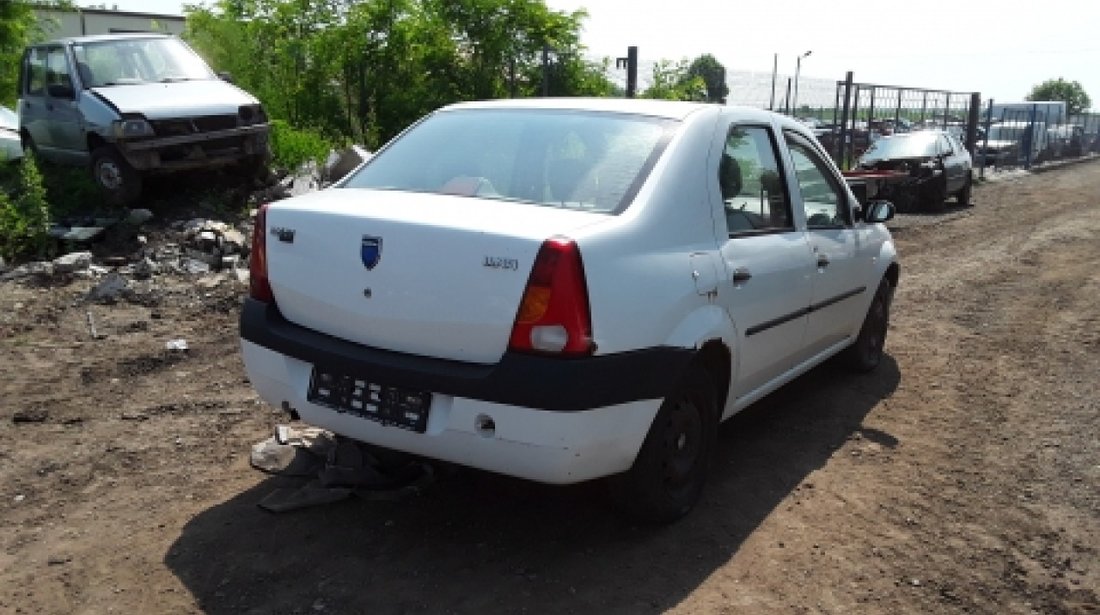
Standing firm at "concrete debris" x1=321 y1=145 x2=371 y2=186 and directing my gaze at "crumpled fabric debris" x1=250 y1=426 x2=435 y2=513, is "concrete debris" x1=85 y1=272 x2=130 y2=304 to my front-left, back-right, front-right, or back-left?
front-right

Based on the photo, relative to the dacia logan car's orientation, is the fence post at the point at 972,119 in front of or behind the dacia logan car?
in front

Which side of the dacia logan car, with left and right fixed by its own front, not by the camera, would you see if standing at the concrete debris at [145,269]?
left

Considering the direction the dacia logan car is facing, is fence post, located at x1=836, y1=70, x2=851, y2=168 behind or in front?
in front

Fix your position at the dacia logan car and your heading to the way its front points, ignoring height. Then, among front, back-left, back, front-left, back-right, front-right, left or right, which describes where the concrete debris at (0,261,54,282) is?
left

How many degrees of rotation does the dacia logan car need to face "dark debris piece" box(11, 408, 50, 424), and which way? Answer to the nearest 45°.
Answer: approximately 90° to its left

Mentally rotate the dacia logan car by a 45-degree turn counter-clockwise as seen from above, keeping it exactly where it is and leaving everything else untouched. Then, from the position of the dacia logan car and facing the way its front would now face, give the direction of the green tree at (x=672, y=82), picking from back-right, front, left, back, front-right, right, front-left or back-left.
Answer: front

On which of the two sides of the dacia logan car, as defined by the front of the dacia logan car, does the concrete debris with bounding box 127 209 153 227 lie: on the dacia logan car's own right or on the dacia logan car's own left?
on the dacia logan car's own left

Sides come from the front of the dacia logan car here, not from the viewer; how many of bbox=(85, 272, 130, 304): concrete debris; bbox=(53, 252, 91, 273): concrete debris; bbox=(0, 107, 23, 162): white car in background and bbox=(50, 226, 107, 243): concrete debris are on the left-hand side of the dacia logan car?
4

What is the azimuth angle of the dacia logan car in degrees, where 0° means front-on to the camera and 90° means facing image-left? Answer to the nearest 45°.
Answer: approximately 225°

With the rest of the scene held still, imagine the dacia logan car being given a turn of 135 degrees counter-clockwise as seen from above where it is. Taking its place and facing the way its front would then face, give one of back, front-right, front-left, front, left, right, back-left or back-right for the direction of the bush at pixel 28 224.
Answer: front-right

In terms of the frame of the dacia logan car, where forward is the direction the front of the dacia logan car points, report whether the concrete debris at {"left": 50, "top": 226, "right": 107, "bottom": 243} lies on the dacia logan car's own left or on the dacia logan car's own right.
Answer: on the dacia logan car's own left

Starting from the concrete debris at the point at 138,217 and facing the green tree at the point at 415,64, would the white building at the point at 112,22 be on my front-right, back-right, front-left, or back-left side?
front-left

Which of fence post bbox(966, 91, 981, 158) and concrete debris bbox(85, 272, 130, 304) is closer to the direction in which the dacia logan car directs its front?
the fence post

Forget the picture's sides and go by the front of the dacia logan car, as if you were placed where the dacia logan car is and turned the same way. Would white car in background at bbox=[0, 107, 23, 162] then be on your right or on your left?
on your left

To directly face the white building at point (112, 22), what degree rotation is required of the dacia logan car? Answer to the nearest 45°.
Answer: approximately 90° to its left

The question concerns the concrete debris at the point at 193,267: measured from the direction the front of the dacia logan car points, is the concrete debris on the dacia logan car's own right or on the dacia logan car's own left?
on the dacia logan car's own left
